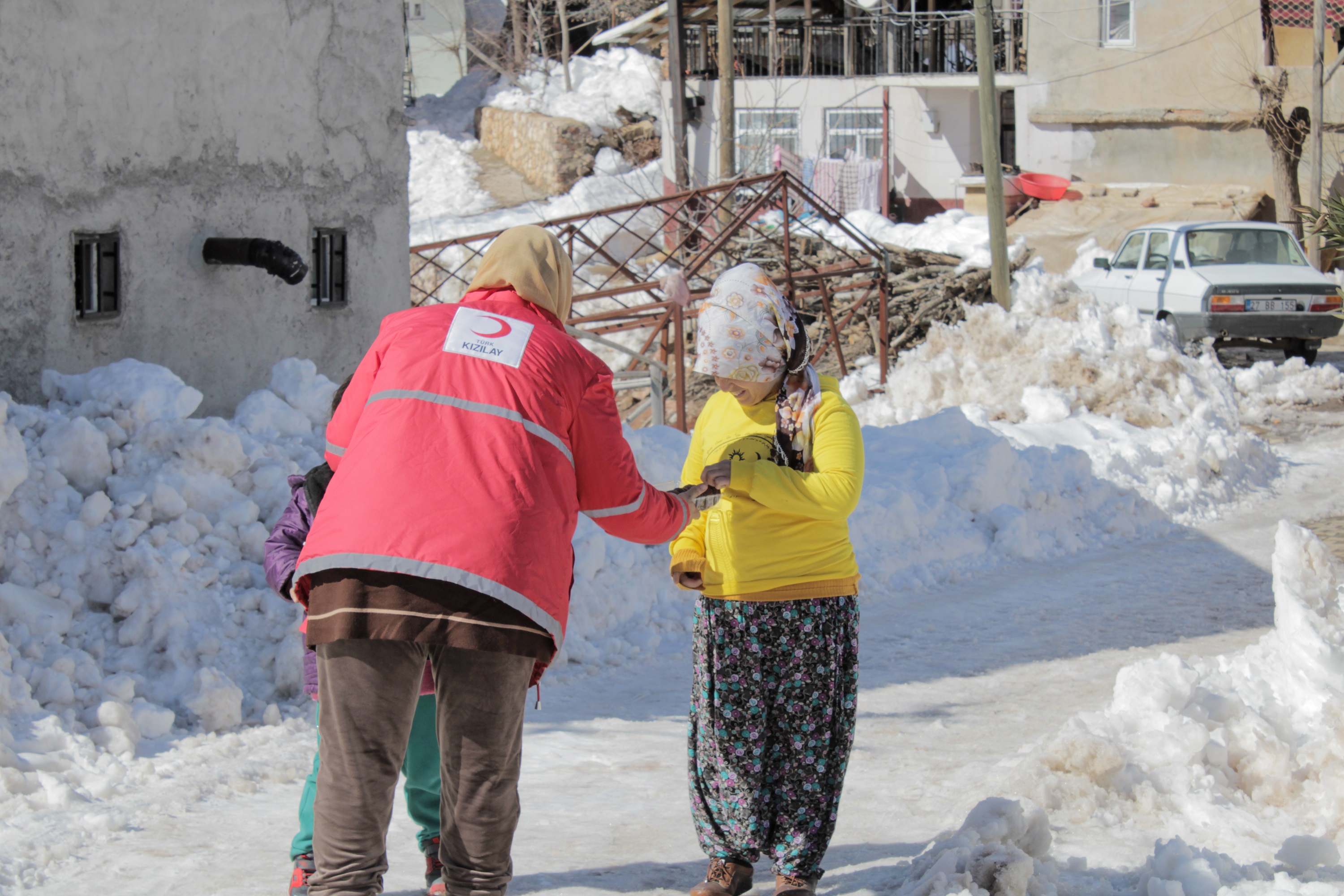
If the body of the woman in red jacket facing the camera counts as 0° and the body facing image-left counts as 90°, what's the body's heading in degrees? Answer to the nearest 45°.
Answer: approximately 225°

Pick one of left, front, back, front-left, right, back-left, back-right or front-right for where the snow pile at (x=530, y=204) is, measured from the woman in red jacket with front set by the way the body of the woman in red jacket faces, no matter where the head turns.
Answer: front-left

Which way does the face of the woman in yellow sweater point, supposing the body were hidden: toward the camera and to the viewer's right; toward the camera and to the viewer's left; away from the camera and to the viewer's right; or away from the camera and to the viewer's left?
toward the camera and to the viewer's left

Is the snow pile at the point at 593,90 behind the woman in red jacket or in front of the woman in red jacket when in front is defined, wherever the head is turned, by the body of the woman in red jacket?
in front

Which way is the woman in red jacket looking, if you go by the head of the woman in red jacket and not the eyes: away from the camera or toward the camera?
away from the camera

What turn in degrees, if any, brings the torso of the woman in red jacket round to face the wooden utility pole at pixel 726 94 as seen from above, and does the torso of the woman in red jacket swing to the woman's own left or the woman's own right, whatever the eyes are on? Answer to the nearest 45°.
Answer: approximately 45° to the woman's own left

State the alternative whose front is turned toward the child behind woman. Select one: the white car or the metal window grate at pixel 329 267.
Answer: the metal window grate

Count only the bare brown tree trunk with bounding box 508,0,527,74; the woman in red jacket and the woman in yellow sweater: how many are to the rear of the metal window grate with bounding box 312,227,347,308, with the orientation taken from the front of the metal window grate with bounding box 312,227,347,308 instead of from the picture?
1

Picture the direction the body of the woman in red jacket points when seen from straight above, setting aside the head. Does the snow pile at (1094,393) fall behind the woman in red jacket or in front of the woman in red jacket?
in front
